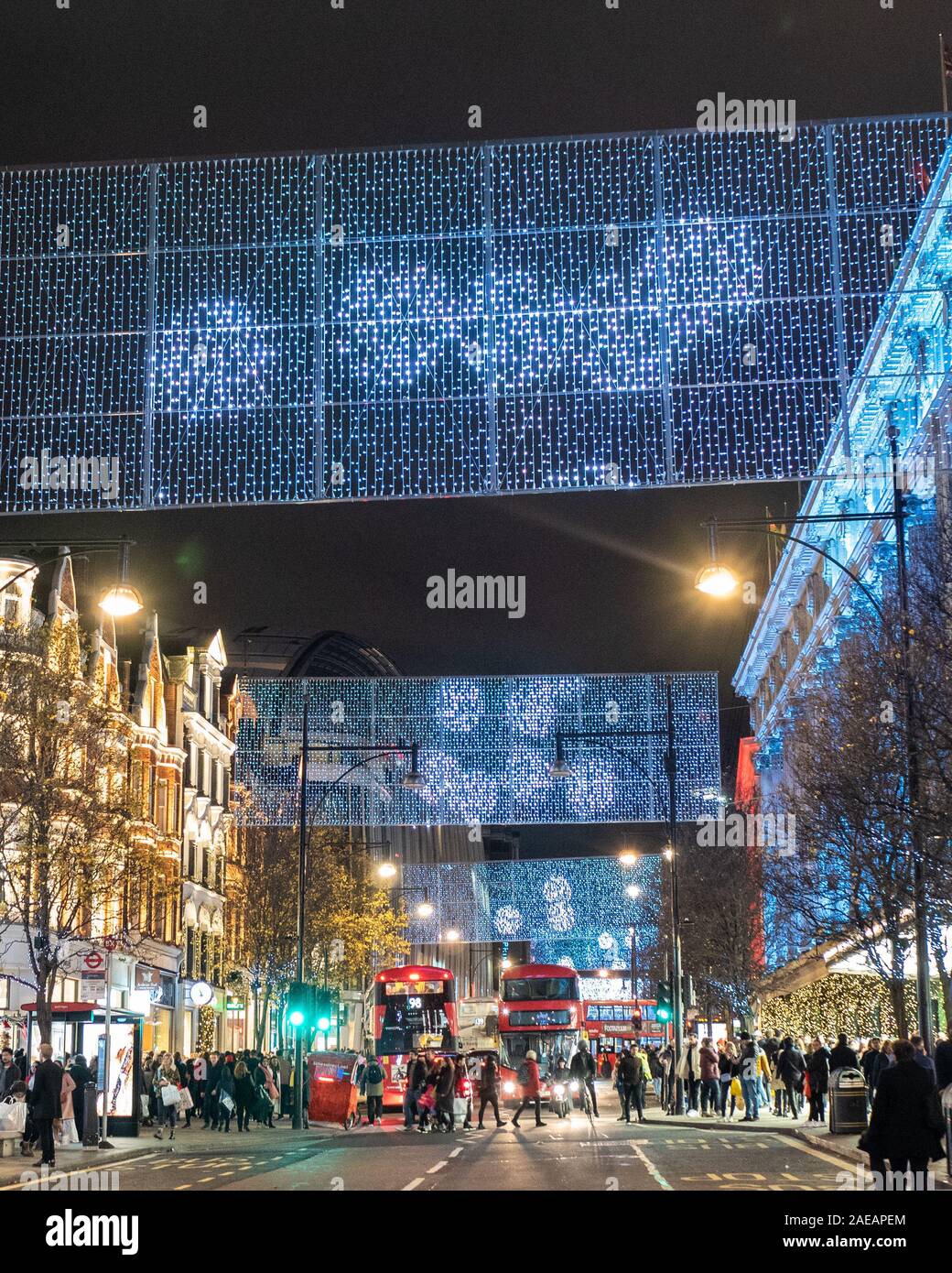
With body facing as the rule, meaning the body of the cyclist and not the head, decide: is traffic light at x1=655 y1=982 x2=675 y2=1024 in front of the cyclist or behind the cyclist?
behind

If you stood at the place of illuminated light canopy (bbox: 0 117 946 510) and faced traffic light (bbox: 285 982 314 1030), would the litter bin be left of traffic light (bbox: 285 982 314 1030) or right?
right

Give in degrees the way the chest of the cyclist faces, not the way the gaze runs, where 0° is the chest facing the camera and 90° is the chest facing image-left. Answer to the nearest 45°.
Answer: approximately 0°

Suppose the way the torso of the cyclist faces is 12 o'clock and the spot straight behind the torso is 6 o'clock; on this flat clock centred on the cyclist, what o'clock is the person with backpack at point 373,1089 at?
The person with backpack is roughly at 4 o'clock from the cyclist.
